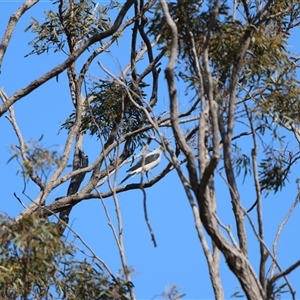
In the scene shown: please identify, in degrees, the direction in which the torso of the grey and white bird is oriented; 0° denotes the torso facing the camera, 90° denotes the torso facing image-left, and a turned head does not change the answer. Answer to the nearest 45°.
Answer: approximately 270°
